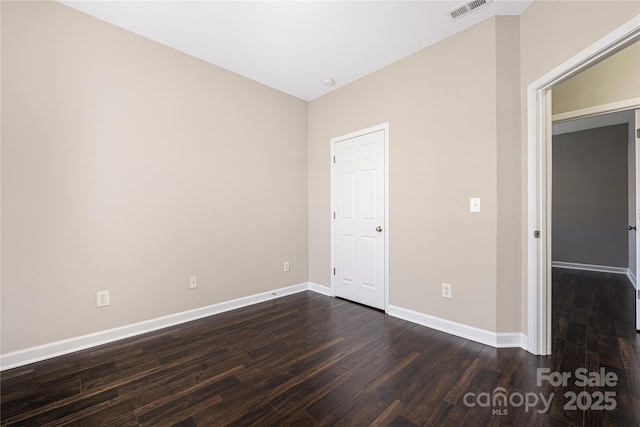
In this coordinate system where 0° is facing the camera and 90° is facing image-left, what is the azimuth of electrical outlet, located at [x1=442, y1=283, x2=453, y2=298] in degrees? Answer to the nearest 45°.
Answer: approximately 0°

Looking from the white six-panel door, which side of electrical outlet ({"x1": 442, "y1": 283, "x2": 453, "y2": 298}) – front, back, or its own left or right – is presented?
right

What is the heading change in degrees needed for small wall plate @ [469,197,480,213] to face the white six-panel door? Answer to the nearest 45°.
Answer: approximately 90° to its right

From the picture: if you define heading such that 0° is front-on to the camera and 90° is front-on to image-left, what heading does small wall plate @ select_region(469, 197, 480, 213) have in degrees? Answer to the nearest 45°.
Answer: approximately 0°

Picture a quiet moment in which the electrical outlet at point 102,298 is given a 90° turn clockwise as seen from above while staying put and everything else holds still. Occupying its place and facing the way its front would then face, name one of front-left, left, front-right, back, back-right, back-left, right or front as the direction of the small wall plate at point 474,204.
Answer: back-left

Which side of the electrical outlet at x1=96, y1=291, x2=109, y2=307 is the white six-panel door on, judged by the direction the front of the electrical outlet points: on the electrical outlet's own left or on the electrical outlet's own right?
on the electrical outlet's own left

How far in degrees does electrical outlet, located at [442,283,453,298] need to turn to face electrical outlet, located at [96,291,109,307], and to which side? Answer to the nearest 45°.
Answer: approximately 45° to its right

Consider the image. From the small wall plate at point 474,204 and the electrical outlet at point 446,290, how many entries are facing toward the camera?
2
